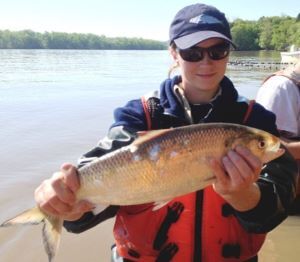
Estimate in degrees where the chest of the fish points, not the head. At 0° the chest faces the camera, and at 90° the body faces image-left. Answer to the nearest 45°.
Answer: approximately 270°
